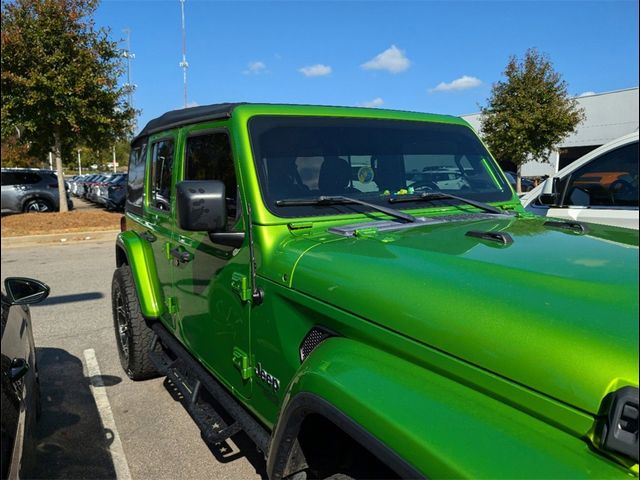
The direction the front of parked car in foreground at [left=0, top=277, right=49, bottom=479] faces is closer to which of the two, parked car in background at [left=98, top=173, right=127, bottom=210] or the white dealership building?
the parked car in background

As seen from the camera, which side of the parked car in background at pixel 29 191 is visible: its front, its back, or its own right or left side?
left

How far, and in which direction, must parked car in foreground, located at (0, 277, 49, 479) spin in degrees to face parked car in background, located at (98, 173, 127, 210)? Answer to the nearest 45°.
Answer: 0° — it already faces it

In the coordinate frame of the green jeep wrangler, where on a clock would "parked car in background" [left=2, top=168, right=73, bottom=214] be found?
The parked car in background is roughly at 6 o'clock from the green jeep wrangler.

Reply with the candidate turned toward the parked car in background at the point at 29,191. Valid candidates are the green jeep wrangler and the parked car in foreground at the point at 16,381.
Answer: the parked car in foreground at the point at 16,381

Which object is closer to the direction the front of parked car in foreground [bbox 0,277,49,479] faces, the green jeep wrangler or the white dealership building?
the white dealership building

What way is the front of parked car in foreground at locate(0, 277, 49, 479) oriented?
away from the camera

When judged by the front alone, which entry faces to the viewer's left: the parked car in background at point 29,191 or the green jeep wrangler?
the parked car in background

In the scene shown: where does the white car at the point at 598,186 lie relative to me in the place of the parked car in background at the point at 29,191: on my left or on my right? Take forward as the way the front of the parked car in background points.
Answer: on my left

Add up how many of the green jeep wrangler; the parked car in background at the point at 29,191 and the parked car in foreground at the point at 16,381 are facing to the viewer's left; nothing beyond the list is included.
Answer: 1

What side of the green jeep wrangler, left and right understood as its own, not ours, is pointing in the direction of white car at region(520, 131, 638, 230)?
left

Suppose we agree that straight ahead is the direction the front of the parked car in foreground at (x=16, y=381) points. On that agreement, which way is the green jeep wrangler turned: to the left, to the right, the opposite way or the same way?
the opposite way

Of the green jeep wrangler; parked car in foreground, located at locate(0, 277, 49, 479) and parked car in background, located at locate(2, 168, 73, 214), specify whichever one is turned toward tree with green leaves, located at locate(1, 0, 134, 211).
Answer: parked car in foreground, located at locate(0, 277, 49, 479)

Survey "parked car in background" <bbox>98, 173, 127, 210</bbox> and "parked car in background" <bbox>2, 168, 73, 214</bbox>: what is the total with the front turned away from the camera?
0
